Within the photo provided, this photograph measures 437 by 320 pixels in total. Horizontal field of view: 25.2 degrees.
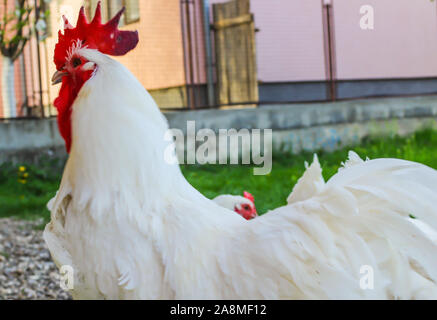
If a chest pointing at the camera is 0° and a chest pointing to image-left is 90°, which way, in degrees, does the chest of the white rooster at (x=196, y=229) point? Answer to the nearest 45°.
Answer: approximately 90°

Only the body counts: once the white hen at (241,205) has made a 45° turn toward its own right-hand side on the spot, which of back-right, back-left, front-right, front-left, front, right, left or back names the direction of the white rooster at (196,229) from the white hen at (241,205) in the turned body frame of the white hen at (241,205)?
front-right
